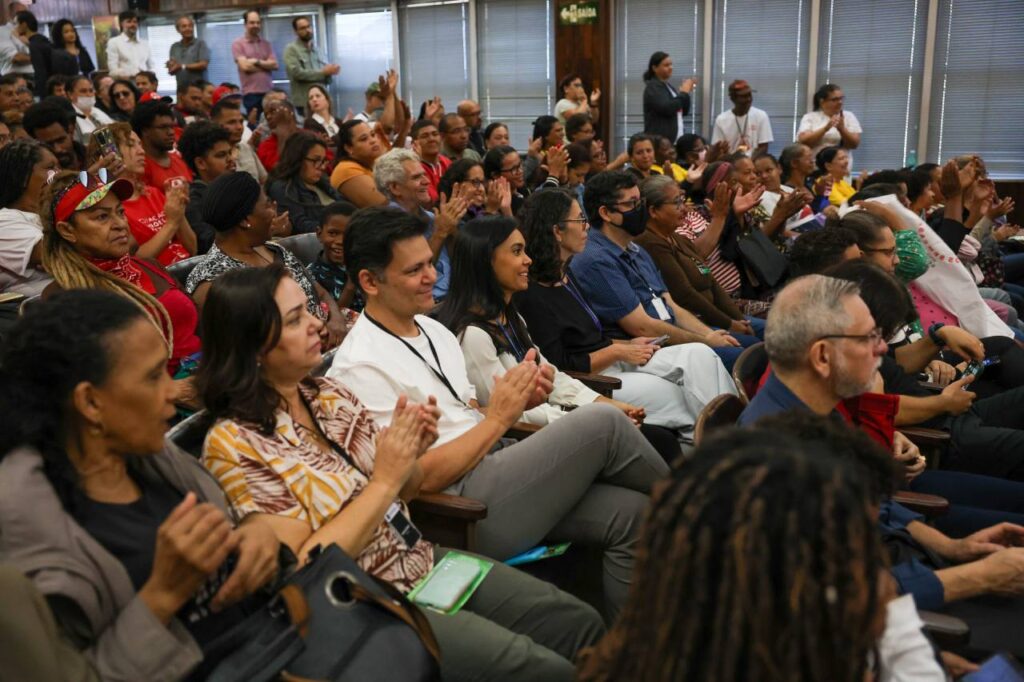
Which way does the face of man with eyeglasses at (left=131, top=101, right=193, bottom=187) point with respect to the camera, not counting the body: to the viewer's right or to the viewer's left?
to the viewer's right

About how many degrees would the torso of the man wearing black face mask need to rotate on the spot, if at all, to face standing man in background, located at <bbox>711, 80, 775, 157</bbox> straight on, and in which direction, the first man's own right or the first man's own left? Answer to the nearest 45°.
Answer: approximately 135° to the first man's own left

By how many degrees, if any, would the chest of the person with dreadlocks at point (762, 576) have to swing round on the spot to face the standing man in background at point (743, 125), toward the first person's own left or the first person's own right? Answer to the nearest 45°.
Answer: approximately 45° to the first person's own left

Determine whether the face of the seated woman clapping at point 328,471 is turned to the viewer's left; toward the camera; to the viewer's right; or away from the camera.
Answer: to the viewer's right

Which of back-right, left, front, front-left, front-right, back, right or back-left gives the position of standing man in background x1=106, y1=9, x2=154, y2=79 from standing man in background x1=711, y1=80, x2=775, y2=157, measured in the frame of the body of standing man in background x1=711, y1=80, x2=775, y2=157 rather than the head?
right

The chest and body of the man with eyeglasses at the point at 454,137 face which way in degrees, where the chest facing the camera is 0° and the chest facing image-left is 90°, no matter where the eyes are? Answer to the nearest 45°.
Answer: approximately 315°

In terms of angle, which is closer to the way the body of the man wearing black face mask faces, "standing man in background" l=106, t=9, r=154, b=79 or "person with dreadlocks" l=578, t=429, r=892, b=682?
the person with dreadlocks

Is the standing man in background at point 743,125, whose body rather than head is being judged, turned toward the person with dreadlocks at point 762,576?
yes

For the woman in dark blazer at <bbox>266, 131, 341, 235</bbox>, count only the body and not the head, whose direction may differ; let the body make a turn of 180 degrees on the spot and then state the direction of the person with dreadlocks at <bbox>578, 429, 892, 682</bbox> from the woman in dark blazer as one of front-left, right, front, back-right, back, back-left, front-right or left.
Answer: back-left

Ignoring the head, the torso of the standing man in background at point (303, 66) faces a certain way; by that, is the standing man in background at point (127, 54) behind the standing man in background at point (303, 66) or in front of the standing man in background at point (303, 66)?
behind
